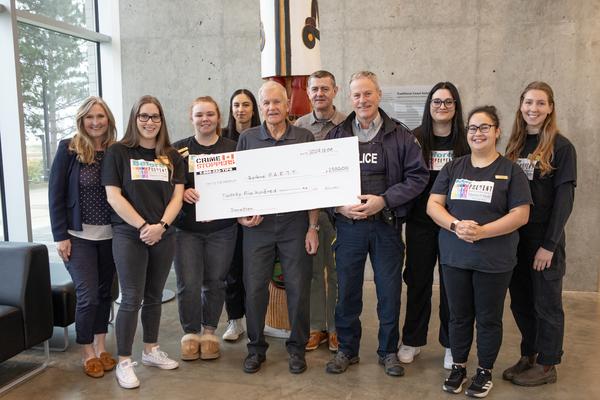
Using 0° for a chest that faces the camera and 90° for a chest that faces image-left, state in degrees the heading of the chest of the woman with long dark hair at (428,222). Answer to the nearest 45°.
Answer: approximately 0°

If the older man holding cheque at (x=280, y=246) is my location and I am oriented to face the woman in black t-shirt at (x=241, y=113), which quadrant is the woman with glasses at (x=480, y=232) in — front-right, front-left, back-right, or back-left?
back-right

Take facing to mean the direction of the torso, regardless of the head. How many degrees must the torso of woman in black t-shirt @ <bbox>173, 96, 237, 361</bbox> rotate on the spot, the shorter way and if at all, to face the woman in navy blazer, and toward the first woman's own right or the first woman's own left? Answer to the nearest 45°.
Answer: approximately 90° to the first woman's own right

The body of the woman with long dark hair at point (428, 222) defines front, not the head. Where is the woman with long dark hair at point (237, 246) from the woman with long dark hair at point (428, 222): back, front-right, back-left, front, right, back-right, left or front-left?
right

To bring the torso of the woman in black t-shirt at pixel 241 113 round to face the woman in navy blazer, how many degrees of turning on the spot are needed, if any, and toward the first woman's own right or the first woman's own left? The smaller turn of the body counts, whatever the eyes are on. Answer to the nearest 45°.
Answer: approximately 45° to the first woman's own right

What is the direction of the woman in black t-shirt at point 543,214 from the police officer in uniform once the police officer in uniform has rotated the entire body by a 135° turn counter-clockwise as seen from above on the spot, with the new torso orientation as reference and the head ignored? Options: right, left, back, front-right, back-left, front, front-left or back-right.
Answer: front-right
